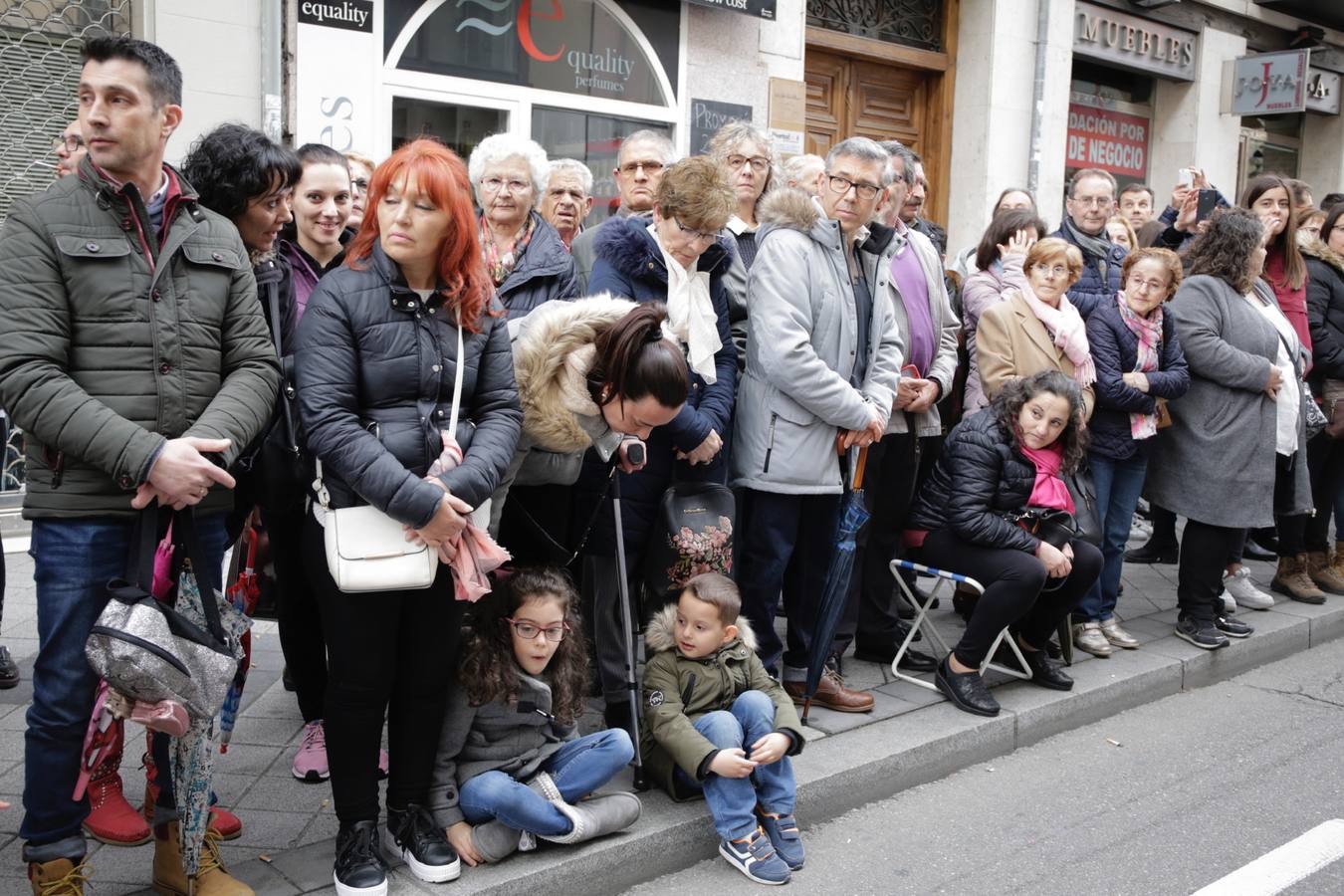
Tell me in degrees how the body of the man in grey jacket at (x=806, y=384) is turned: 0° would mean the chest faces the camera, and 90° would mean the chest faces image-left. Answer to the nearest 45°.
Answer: approximately 315°

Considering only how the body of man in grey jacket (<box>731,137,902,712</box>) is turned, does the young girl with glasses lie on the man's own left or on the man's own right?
on the man's own right

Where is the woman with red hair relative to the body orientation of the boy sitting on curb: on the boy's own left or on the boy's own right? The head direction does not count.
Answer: on the boy's own right

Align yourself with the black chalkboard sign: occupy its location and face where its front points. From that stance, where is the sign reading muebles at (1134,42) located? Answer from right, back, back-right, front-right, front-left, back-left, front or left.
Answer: left

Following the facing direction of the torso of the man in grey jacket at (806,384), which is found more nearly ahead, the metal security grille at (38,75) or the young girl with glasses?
the young girl with glasses

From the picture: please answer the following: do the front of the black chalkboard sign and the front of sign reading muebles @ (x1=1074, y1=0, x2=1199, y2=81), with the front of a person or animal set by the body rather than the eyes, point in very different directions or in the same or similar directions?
same or similar directions

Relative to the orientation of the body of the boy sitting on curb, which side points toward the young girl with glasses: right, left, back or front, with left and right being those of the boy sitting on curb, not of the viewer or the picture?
right

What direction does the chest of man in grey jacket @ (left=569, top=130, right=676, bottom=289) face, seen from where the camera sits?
toward the camera

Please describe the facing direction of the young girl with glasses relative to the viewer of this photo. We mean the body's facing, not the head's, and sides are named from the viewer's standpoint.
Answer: facing the viewer and to the right of the viewer

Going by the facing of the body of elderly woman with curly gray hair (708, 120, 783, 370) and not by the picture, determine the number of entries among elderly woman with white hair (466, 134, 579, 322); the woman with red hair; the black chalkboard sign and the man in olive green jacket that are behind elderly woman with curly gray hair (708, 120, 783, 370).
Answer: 1

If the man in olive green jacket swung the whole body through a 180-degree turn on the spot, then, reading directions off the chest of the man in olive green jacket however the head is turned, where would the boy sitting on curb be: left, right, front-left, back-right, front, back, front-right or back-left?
back-right

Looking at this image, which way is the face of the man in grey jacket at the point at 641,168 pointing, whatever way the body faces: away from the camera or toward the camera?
toward the camera

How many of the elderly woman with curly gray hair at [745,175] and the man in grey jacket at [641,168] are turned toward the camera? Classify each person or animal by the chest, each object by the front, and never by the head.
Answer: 2
